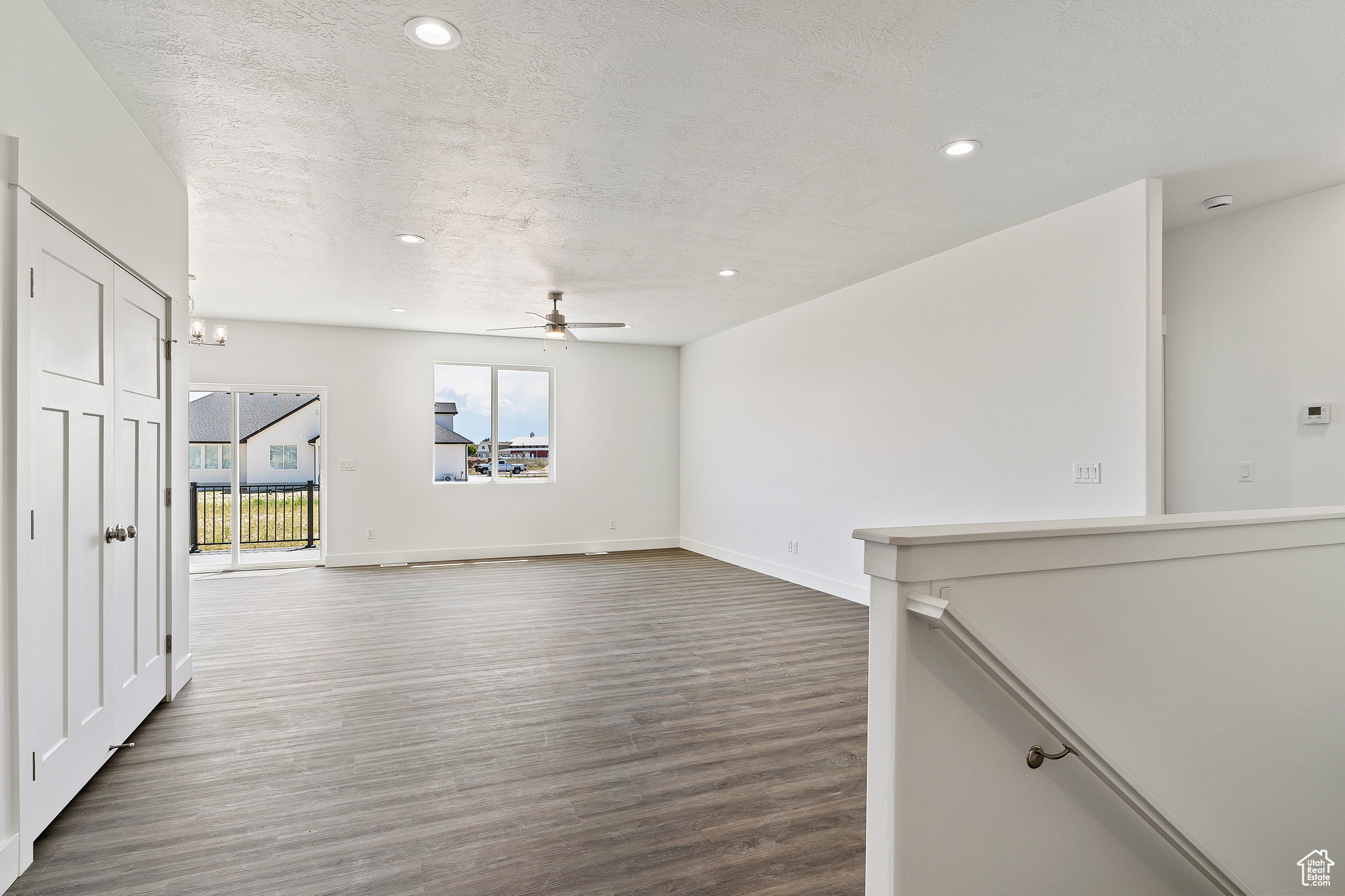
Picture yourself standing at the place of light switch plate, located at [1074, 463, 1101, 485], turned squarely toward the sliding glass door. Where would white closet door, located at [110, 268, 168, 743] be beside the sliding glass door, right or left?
left

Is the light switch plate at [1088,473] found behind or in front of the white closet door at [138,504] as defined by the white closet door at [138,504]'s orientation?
in front

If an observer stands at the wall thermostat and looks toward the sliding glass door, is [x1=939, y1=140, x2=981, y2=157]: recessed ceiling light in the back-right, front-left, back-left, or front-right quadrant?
front-left

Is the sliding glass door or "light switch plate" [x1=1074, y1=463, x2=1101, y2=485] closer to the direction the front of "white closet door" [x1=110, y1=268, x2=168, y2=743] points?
the light switch plate

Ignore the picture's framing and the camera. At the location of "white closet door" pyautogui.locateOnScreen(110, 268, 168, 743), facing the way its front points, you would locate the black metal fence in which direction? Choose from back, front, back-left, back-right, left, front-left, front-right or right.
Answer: back-left

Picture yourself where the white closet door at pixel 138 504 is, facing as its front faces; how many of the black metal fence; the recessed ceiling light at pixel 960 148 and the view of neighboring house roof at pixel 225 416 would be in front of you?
1

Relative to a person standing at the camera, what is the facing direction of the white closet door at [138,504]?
facing the viewer and to the right of the viewer

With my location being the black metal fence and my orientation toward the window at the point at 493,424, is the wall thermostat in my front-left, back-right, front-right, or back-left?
front-right

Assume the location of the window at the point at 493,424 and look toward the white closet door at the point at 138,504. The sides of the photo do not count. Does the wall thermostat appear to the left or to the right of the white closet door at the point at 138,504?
left

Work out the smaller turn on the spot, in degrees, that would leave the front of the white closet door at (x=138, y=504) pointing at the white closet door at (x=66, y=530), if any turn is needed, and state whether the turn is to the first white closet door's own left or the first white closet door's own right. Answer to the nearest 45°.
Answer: approximately 45° to the first white closet door's own right

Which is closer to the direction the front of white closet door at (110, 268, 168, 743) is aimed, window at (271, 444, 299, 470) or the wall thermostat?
the wall thermostat

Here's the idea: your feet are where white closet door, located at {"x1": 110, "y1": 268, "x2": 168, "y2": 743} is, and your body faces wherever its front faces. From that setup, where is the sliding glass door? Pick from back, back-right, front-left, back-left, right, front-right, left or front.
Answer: back-left

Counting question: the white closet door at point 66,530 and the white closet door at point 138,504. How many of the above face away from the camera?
0

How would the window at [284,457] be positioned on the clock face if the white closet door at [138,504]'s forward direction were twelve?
The window is roughly at 8 o'clock from the white closet door.

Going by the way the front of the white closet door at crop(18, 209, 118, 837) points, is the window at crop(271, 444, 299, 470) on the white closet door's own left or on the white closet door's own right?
on the white closet door's own left

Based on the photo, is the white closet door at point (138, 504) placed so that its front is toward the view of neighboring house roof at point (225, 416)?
no

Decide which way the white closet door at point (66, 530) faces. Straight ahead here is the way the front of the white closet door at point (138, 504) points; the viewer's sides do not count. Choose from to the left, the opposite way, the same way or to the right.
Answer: the same way

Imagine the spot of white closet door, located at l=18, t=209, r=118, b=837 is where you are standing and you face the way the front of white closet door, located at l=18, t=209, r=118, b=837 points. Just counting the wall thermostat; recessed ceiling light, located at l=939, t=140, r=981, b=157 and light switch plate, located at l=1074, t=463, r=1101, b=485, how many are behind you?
0
